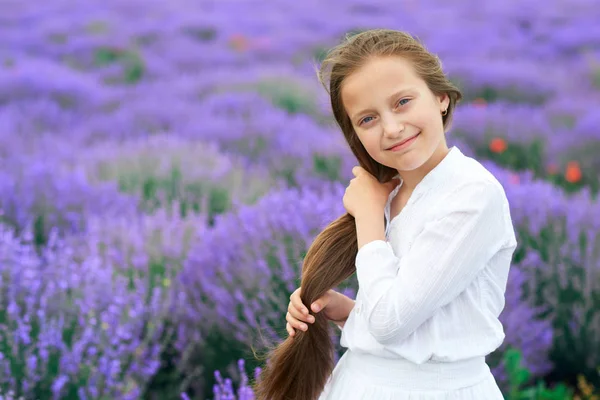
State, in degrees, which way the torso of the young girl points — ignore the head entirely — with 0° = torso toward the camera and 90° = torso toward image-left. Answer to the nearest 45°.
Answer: approximately 45°

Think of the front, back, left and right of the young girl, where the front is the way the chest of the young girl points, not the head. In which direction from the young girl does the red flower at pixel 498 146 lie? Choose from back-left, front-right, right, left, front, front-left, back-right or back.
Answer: back-right
